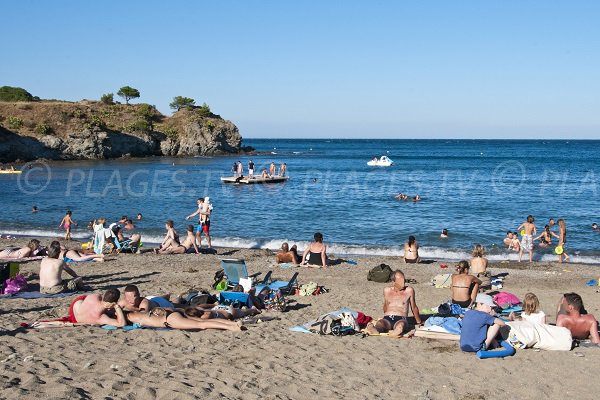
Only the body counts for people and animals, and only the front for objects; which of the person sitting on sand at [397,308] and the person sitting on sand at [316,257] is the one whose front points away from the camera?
the person sitting on sand at [316,257]

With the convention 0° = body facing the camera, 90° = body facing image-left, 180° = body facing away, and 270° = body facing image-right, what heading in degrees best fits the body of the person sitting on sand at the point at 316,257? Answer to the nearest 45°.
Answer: approximately 180°

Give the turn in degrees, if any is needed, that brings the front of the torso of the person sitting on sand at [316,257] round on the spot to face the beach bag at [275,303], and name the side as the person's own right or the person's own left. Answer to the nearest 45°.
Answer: approximately 180°

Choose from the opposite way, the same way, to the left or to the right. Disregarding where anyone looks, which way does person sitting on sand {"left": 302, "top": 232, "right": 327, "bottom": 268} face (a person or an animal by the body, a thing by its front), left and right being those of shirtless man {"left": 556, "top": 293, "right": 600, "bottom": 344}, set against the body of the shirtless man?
the same way

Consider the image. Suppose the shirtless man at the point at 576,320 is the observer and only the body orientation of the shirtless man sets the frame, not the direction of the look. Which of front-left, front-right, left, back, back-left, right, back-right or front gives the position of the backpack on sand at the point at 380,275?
front

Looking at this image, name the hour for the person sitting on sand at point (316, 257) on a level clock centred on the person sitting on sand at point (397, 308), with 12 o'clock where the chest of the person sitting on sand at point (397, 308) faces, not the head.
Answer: the person sitting on sand at point (316, 257) is roughly at 4 o'clock from the person sitting on sand at point (397, 308).

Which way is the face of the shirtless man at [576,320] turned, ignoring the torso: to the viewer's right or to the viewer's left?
to the viewer's left

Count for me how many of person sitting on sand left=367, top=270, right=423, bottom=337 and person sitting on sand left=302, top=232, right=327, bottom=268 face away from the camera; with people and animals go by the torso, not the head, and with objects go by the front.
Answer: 1

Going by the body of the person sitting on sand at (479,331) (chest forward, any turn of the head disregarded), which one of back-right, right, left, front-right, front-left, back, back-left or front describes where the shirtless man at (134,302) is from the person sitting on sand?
back-left
